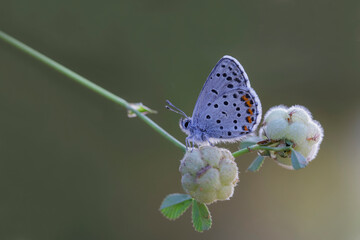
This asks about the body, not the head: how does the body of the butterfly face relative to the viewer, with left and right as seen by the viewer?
facing to the left of the viewer
